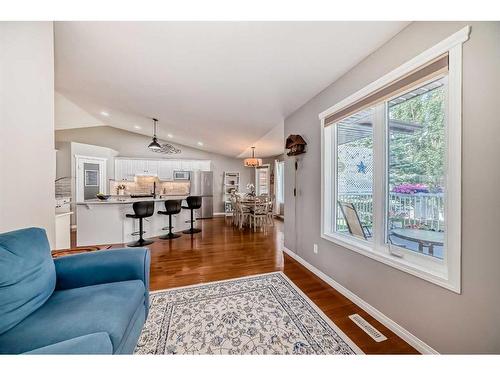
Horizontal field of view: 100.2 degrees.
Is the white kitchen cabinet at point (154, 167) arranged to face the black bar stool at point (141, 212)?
yes

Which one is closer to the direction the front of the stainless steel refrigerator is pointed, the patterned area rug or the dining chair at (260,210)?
the patterned area rug

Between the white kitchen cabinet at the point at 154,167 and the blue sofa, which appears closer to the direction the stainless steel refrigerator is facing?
the blue sofa

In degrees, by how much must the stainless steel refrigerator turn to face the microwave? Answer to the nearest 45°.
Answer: approximately 90° to its right

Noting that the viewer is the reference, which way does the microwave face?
facing the viewer

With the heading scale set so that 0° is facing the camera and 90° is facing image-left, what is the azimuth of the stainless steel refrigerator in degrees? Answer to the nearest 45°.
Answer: approximately 0°

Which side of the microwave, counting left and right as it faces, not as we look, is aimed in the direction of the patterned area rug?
front

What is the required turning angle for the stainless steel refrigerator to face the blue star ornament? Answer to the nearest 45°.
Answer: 0° — it already faces it

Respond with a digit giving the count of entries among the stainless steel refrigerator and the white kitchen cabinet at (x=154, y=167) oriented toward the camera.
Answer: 2

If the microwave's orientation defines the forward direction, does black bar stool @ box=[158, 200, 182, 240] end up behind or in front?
in front

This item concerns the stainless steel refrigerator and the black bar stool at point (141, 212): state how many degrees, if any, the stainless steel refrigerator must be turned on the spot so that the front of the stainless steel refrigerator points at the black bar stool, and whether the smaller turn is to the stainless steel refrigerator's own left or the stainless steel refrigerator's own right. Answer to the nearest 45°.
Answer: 0° — it already faces it

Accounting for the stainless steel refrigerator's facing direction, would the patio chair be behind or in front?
in front

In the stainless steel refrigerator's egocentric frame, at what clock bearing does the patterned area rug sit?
The patterned area rug is roughly at 12 o'clock from the stainless steel refrigerator.

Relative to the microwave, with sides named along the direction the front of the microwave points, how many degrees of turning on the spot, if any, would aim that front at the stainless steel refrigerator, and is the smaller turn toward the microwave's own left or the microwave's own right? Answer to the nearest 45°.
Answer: approximately 45° to the microwave's own left

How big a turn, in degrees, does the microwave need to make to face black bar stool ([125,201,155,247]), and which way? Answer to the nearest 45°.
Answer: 0° — it already faces it

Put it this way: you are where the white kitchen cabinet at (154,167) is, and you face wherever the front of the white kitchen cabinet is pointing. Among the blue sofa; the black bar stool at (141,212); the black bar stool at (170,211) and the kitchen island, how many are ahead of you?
4

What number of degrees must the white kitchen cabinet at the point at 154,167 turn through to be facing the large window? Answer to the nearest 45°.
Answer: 0° — it already faces it

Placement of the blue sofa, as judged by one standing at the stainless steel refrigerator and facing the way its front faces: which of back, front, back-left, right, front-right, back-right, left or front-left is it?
front
